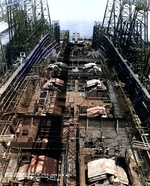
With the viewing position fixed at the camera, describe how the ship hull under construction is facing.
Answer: facing away from the viewer
